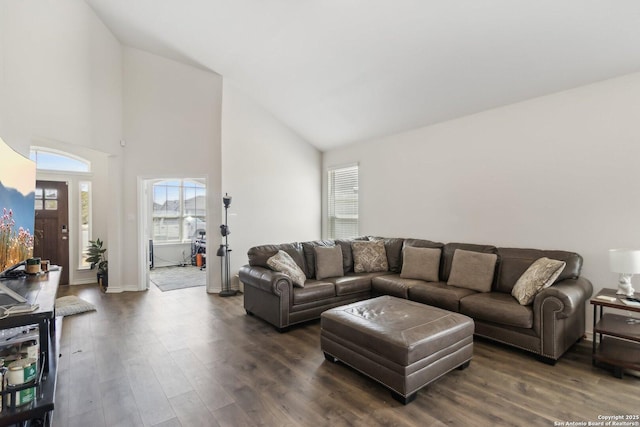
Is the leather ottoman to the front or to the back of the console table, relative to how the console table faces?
to the front

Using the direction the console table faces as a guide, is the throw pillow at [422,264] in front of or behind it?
in front

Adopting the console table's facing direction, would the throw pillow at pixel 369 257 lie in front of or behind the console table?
in front

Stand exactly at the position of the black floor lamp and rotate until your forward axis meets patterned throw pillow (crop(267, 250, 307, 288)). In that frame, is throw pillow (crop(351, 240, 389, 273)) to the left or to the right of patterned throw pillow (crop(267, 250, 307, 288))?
left

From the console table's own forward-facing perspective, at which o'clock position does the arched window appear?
The arched window is roughly at 9 o'clock from the console table.

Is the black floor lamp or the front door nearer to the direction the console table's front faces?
the black floor lamp

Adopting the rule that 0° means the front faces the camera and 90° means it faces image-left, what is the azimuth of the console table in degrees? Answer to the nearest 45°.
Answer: approximately 270°

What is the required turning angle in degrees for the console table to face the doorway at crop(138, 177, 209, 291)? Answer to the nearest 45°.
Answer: approximately 45° to its left

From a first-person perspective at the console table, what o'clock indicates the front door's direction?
The front door is roughly at 9 o'clock from the console table.

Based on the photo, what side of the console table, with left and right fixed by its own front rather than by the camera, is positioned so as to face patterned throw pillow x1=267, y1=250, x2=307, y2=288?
front
